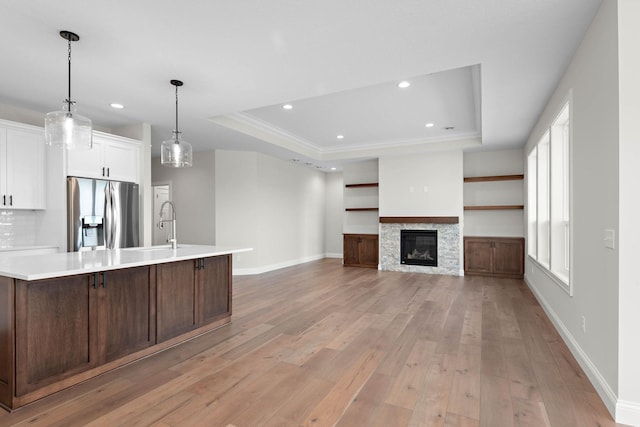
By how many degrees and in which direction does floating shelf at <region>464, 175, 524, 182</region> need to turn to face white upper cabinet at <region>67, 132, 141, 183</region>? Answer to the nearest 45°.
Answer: approximately 45° to its right

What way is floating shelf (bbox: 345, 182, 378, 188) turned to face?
toward the camera

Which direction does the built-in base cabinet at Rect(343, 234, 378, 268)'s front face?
toward the camera

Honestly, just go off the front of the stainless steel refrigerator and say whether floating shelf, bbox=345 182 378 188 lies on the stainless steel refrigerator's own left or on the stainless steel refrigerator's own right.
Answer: on the stainless steel refrigerator's own left

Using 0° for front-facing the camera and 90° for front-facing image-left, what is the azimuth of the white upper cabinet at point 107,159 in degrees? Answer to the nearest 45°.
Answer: approximately 315°

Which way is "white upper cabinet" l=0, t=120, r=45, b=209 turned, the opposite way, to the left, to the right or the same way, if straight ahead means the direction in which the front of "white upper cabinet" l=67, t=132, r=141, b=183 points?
the same way

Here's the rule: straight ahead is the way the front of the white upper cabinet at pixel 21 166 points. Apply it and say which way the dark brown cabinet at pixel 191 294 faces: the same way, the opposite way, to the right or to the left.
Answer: the same way

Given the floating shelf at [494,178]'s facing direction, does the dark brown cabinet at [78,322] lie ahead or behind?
ahead

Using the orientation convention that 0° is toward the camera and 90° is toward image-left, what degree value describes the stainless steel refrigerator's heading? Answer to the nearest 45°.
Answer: approximately 315°

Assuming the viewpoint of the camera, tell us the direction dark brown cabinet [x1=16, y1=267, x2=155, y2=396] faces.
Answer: facing the viewer and to the right of the viewer

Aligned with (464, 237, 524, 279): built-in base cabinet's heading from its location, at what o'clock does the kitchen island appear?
The kitchen island is roughly at 1 o'clock from the built-in base cabinet.

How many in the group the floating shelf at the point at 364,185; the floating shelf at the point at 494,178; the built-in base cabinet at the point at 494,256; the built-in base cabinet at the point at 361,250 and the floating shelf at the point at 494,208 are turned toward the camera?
5

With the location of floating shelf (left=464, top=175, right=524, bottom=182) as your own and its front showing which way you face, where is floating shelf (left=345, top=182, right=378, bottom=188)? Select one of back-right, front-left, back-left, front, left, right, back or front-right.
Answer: right

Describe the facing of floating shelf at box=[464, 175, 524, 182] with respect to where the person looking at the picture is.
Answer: facing the viewer

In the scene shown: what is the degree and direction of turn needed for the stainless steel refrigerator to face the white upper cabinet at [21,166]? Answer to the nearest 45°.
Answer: approximately 135° to its right
